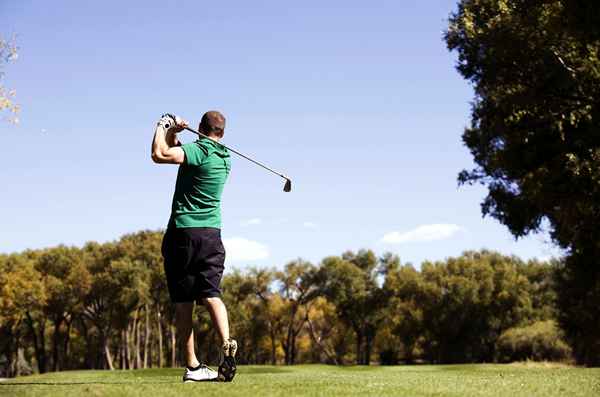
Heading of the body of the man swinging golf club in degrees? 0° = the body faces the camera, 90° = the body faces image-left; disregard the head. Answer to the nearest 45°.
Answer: approximately 135°

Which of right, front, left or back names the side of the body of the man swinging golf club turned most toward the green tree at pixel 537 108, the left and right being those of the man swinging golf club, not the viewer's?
right
